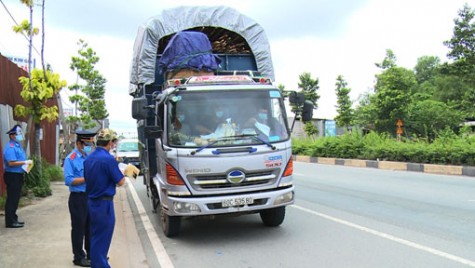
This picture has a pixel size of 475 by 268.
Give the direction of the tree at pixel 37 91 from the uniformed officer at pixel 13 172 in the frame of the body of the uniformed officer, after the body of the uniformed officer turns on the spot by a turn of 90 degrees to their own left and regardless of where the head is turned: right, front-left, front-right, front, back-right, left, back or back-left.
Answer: front

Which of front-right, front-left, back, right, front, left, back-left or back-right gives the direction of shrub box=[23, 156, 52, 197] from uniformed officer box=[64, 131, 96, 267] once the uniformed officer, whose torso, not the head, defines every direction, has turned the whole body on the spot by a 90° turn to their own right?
back-right

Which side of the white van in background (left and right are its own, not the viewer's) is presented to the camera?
front

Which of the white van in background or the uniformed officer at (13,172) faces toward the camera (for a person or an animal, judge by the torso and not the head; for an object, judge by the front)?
the white van in background

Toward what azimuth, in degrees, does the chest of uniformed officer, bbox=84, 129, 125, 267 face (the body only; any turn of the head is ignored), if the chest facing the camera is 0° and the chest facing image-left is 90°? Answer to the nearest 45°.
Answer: approximately 225°

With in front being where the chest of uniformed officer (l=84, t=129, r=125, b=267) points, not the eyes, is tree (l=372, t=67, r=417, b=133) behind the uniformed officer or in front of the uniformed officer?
in front

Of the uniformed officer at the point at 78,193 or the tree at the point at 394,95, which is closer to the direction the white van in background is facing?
the uniformed officer

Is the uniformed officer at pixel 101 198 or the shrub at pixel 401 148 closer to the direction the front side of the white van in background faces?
the uniformed officer

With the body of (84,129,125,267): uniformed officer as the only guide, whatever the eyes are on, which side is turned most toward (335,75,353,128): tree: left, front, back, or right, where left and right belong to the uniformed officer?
front

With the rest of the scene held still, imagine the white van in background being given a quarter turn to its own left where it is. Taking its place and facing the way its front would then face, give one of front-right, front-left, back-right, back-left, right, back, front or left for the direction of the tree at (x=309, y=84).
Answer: front-left

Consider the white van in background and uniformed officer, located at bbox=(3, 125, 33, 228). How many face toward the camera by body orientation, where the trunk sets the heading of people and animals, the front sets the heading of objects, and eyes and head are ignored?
1

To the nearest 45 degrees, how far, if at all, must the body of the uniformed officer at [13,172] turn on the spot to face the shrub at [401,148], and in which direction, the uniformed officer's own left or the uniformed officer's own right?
0° — they already face it

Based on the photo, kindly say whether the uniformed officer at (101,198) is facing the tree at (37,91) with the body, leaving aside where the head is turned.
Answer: no

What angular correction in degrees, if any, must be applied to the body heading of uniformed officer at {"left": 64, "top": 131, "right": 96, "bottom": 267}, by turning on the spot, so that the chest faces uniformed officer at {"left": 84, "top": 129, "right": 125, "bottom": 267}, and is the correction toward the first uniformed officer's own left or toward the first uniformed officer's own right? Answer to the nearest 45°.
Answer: approximately 45° to the first uniformed officer's own right

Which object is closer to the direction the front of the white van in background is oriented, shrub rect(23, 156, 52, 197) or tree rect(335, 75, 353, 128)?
the shrub

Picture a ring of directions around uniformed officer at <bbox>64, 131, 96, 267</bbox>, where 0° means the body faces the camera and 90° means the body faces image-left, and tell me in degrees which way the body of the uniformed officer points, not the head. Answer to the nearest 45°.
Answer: approximately 315°

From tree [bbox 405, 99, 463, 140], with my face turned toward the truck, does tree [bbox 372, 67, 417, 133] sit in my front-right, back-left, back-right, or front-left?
front-right
